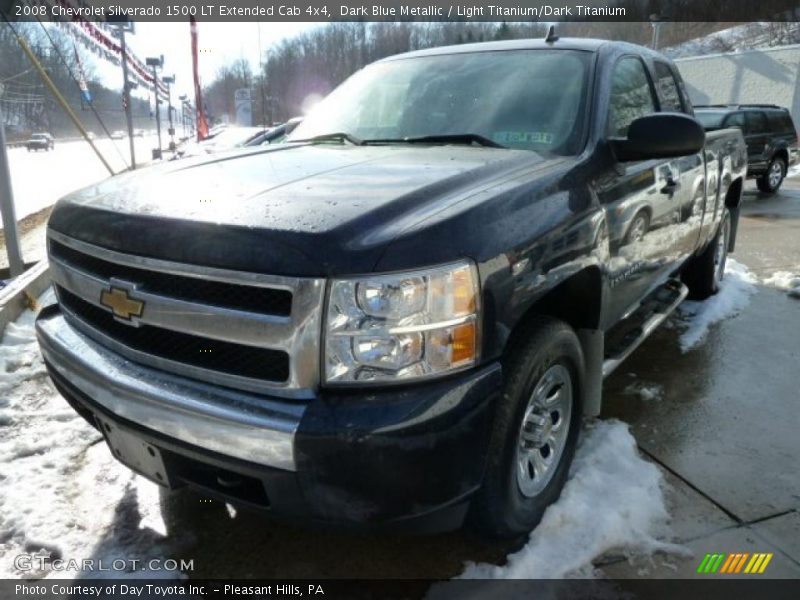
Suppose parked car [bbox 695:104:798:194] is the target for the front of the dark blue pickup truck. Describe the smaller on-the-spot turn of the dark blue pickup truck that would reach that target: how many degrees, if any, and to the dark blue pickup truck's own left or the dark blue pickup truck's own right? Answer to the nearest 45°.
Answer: approximately 180°

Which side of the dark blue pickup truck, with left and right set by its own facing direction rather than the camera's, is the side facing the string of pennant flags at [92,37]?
right

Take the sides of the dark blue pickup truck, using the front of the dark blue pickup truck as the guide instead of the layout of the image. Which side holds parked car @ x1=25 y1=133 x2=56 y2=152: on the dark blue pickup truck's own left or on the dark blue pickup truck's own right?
on the dark blue pickup truck's own right

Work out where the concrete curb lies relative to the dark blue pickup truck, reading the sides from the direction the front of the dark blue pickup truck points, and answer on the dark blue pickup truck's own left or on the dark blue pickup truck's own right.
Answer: on the dark blue pickup truck's own right

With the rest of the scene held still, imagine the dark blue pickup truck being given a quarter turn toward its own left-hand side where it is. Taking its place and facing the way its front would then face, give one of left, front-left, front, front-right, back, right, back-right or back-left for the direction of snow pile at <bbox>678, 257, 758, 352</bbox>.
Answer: left

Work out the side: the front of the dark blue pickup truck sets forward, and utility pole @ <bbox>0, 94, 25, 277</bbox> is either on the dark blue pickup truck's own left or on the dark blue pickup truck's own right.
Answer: on the dark blue pickup truck's own right

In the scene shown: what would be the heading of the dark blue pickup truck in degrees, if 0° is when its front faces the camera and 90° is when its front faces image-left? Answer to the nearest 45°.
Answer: approximately 45°
